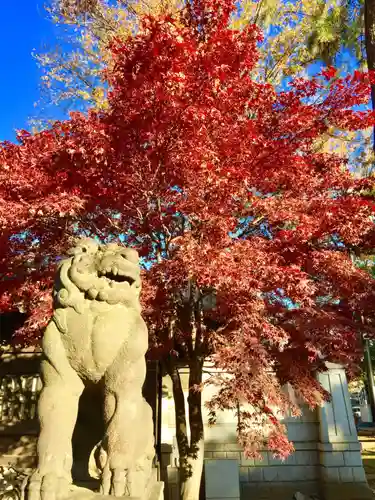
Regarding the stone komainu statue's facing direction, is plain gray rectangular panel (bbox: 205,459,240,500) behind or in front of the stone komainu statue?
behind

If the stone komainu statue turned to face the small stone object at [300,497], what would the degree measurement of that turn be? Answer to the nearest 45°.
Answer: approximately 135° to its left

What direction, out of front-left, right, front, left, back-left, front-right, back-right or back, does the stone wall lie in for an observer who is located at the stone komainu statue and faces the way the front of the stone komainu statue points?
back-left

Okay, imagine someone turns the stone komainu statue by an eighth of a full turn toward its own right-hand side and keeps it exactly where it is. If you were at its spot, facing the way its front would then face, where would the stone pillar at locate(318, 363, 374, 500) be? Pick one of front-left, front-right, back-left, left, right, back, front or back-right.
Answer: back

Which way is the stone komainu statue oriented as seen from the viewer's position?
toward the camera
